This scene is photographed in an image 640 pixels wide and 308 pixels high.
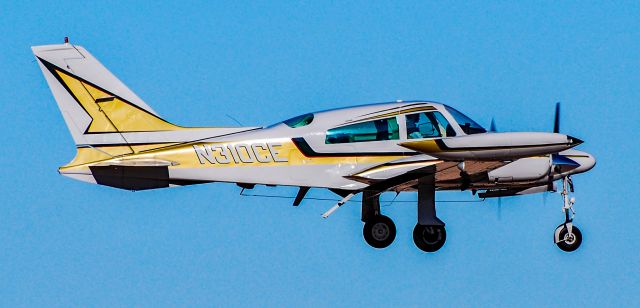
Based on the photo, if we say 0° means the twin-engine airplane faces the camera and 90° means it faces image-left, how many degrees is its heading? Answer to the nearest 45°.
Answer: approximately 270°
